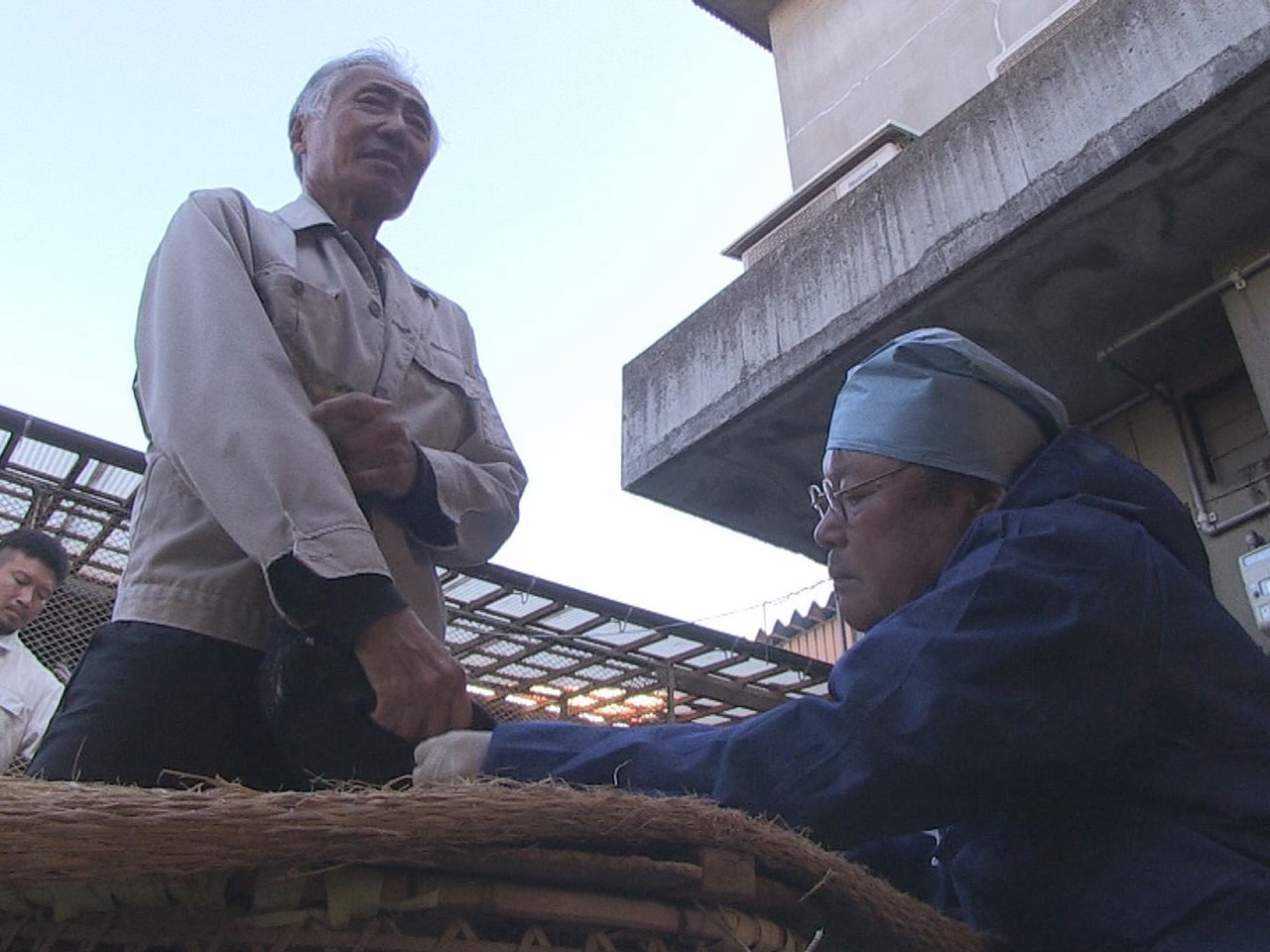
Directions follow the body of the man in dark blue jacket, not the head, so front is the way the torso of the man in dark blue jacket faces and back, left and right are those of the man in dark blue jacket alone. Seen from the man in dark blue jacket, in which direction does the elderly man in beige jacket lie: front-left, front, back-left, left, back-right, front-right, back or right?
front

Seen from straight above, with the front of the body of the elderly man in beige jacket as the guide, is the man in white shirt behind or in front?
behind

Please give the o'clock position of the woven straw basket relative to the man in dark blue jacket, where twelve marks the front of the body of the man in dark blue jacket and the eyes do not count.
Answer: The woven straw basket is roughly at 11 o'clock from the man in dark blue jacket.

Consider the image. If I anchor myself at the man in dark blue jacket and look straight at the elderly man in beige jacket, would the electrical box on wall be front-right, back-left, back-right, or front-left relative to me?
back-right

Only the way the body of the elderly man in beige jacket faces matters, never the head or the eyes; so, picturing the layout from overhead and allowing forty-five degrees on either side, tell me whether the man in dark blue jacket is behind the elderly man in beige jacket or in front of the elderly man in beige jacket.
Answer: in front

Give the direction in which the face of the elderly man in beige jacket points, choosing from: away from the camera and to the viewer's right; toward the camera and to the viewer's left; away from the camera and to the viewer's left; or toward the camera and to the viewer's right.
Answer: toward the camera and to the viewer's right

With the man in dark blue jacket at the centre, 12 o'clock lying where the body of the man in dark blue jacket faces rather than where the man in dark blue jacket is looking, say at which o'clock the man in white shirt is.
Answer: The man in white shirt is roughly at 1 o'clock from the man in dark blue jacket.

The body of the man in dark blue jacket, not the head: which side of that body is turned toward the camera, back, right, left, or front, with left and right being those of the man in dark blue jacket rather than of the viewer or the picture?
left

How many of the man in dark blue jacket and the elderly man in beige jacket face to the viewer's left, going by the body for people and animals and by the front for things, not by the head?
1

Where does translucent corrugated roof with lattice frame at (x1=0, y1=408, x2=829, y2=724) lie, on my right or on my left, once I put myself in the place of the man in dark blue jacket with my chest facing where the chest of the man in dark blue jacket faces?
on my right

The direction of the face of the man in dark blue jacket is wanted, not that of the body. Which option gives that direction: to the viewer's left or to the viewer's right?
to the viewer's left

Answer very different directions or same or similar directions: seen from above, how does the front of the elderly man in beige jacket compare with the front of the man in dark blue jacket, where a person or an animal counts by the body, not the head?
very different directions

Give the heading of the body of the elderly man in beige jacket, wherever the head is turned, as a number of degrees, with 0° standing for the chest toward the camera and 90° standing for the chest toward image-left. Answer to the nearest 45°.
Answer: approximately 315°
